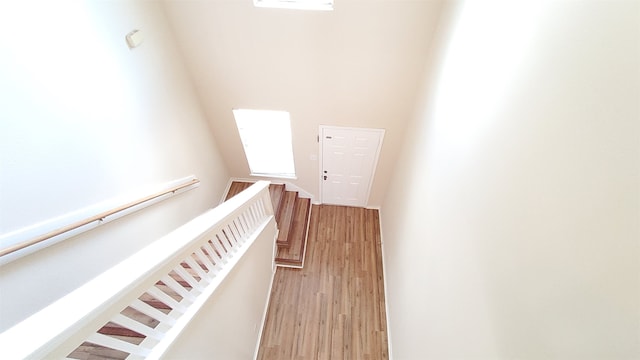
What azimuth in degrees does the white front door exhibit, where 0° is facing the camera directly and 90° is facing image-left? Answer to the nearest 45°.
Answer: approximately 0°

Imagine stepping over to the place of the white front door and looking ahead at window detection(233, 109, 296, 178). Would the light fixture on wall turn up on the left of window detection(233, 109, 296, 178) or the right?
left

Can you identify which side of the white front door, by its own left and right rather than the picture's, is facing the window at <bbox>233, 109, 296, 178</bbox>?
right

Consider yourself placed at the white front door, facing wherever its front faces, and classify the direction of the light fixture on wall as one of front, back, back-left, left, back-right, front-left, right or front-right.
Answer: front-right
